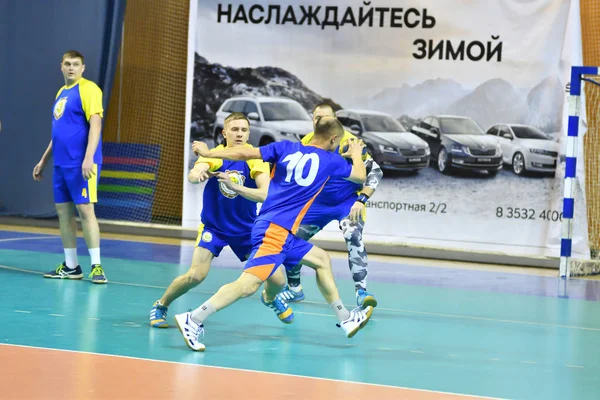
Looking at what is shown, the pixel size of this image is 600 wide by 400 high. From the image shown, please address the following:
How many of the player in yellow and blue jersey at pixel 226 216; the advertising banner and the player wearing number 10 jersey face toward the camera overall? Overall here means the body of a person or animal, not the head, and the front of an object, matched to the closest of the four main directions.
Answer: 2

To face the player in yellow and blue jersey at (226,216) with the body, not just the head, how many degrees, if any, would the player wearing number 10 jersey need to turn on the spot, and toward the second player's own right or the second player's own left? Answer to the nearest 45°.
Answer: approximately 90° to the second player's own left

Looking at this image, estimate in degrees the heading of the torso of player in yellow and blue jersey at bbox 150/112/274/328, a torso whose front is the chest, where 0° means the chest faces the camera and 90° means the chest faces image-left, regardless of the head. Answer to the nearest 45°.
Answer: approximately 0°

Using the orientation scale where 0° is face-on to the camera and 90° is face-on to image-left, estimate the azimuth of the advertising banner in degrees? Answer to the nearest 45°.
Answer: approximately 0°

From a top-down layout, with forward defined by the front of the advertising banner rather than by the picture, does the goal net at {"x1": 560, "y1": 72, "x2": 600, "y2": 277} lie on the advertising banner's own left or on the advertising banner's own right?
on the advertising banner's own left

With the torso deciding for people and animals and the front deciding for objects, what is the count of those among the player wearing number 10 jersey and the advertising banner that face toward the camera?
1
